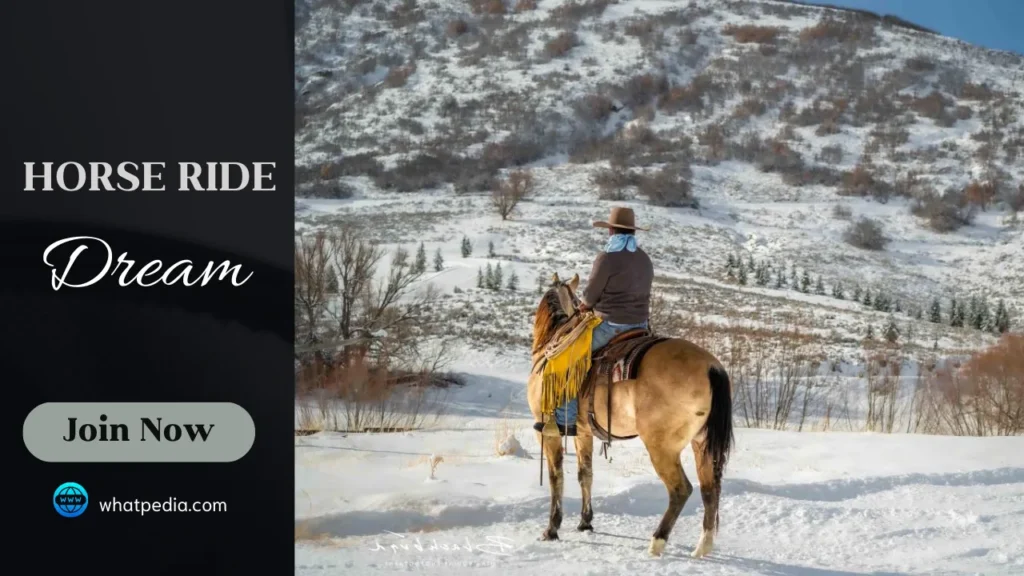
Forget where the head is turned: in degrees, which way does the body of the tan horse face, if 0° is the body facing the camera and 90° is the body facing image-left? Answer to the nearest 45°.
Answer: approximately 135°

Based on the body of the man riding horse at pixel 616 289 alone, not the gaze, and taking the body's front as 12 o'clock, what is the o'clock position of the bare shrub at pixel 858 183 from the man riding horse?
The bare shrub is roughly at 2 o'clock from the man riding horse.

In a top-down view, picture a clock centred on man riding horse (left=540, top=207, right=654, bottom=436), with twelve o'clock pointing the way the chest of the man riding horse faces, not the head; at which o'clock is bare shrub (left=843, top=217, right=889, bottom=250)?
The bare shrub is roughly at 2 o'clock from the man riding horse.

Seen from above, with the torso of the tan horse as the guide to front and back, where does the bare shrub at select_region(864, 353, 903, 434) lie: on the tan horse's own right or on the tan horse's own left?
on the tan horse's own right

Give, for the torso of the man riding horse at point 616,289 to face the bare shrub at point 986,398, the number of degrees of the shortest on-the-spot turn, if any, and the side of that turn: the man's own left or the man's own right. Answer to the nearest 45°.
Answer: approximately 90° to the man's own right

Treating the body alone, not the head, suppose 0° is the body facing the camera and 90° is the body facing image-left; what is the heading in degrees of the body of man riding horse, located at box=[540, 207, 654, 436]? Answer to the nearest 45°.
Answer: approximately 135°

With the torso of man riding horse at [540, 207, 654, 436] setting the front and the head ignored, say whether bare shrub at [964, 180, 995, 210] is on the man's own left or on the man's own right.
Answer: on the man's own right
